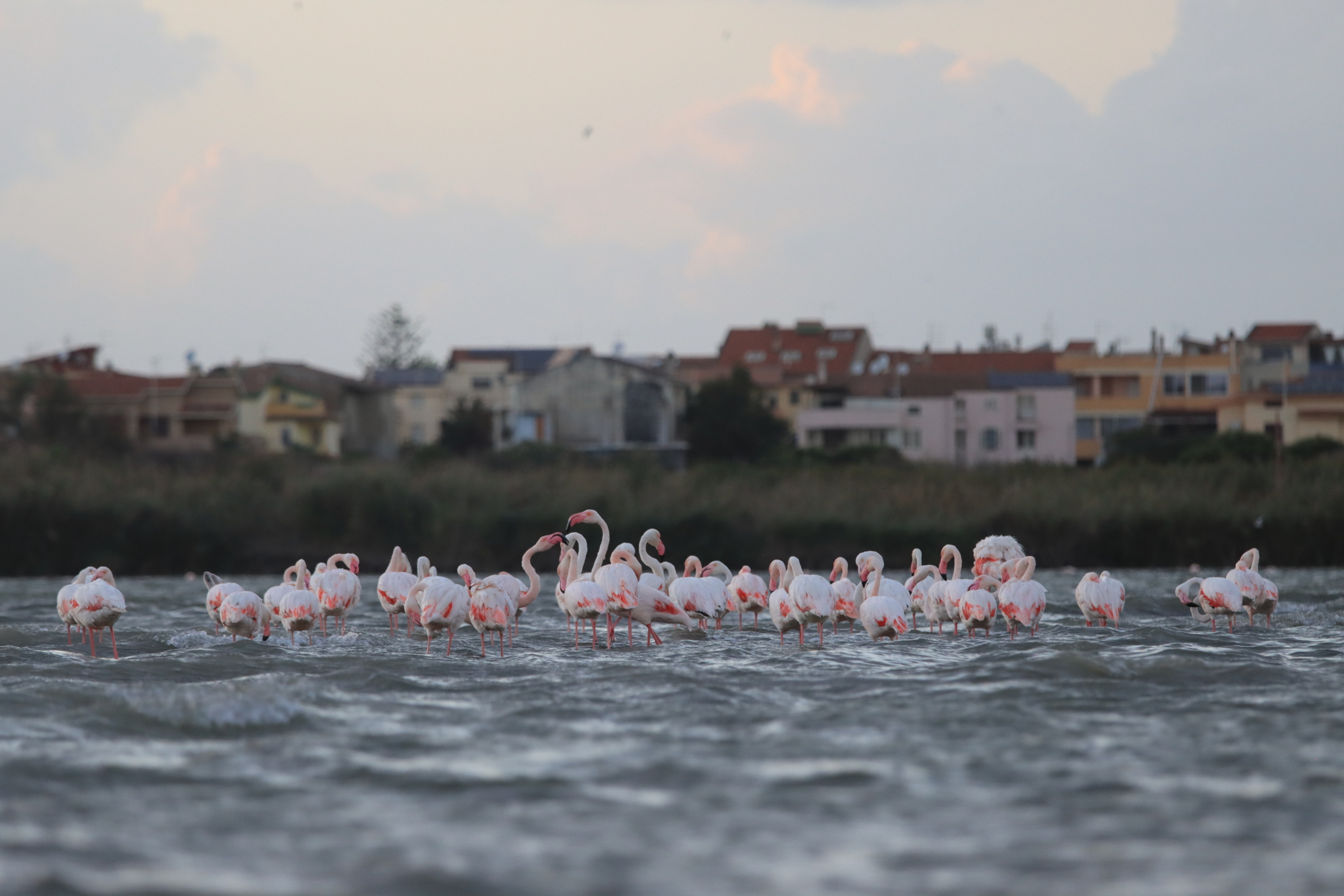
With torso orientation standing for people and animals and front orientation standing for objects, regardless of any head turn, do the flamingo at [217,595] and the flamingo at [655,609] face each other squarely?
no

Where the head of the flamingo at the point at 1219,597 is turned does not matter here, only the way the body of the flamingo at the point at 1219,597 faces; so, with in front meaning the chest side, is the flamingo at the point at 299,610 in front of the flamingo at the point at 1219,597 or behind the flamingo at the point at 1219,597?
in front

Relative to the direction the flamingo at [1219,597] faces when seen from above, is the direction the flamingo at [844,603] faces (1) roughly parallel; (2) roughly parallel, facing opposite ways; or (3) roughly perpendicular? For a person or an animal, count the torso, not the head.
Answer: roughly perpendicular

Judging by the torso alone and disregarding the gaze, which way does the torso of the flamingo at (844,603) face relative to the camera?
away from the camera

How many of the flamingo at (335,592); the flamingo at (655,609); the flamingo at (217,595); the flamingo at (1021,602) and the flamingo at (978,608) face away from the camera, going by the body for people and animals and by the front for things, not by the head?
3

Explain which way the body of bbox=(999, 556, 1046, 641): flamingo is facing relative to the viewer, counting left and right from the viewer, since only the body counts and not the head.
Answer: facing away from the viewer

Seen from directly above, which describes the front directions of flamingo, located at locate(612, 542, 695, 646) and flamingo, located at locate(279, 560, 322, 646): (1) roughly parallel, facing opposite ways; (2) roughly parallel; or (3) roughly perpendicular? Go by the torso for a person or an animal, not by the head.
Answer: roughly perpendicular

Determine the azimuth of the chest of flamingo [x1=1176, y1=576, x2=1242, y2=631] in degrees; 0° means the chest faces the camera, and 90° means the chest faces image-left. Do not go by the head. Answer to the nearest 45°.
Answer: approximately 90°

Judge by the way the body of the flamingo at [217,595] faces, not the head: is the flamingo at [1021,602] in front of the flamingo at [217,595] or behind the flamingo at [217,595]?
behind

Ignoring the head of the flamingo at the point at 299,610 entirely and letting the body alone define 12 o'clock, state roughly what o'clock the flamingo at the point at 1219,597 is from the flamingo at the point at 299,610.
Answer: the flamingo at the point at 1219,597 is roughly at 3 o'clock from the flamingo at the point at 299,610.

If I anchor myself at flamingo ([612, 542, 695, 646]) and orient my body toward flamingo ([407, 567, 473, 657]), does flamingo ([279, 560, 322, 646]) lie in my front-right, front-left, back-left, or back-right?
front-right

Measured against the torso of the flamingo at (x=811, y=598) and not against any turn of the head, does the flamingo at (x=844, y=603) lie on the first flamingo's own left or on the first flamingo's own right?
on the first flamingo's own right

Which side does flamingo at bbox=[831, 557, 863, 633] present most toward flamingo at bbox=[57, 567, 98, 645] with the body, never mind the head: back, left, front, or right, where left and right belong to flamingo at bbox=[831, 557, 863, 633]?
left

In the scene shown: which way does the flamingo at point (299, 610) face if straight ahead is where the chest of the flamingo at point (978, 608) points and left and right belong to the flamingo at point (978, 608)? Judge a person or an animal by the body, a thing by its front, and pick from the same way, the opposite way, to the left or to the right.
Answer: the same way

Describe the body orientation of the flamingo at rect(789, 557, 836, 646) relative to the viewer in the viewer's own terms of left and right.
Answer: facing away from the viewer and to the left of the viewer
